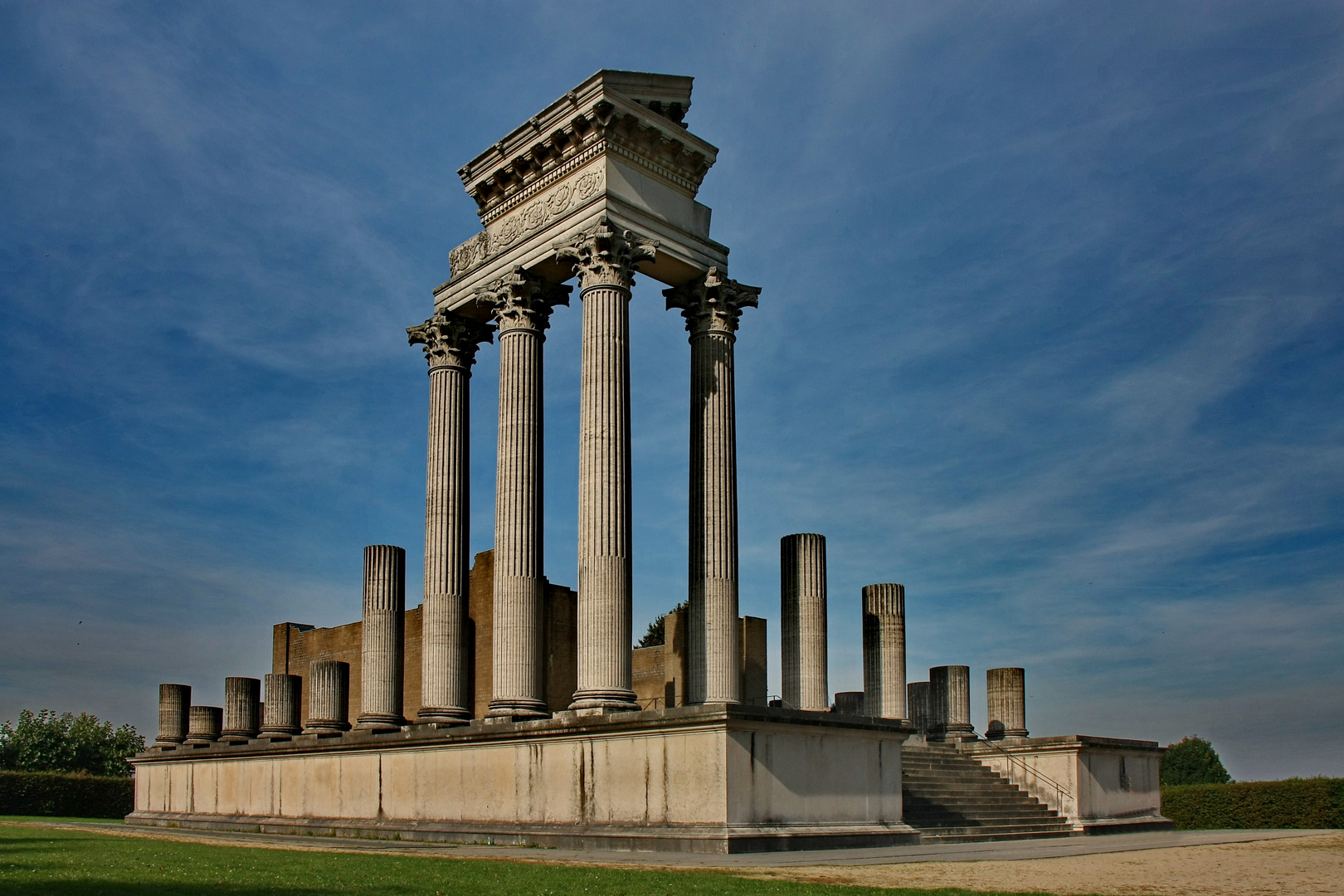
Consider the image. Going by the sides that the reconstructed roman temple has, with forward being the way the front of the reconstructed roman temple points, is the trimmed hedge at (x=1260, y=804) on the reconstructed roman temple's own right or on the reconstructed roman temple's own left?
on the reconstructed roman temple's own left

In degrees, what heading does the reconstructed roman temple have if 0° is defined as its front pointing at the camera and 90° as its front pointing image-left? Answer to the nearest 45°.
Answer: approximately 315°
